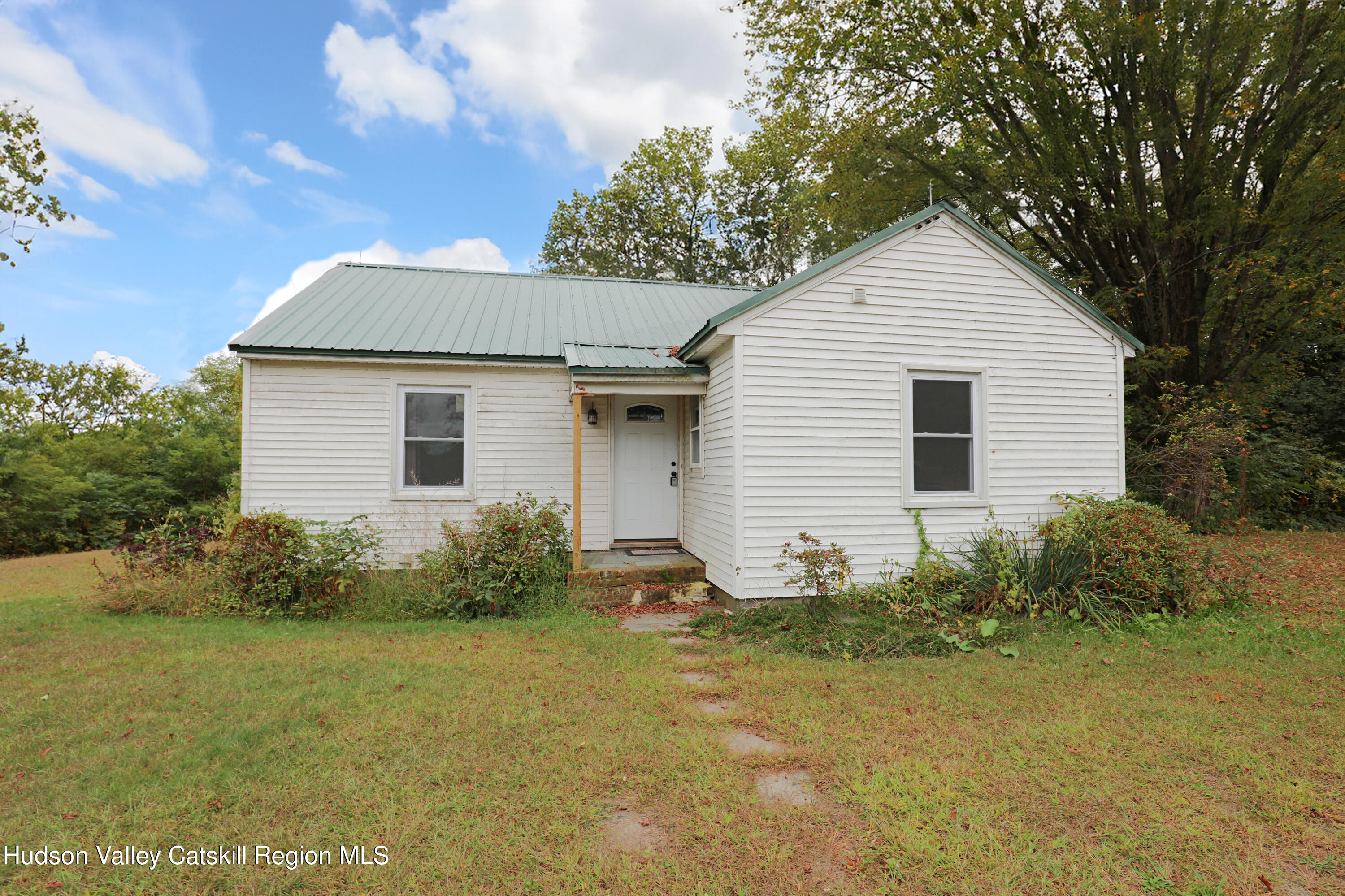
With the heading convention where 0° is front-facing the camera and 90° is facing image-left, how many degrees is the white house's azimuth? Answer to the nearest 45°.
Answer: approximately 0°

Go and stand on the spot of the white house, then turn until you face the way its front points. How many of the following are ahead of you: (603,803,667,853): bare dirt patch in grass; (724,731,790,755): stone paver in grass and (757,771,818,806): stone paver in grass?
3

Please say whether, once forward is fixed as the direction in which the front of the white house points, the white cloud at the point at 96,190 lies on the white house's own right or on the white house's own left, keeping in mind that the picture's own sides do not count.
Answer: on the white house's own right

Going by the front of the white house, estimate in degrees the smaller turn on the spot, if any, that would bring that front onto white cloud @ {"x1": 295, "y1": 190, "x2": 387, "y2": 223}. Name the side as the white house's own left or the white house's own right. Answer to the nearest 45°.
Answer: approximately 135° to the white house's own right

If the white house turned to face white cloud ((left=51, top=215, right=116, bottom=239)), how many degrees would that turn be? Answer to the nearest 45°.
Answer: approximately 90° to its right

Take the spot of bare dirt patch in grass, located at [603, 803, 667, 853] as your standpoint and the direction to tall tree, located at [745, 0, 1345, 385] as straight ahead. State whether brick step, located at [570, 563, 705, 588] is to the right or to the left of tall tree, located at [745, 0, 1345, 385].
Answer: left

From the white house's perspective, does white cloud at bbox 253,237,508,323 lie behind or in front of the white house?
behind

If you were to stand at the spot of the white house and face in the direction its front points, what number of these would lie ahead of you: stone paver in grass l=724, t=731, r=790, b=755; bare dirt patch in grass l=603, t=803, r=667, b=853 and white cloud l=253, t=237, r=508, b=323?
2
